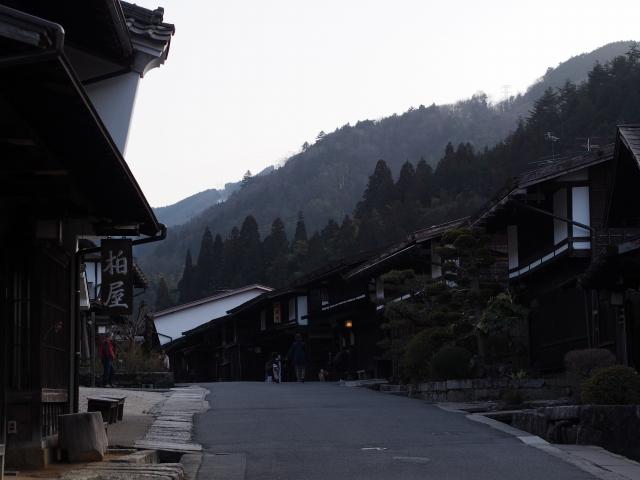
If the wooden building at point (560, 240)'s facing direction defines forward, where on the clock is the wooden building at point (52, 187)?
the wooden building at point (52, 187) is roughly at 11 o'clock from the wooden building at point (560, 240).

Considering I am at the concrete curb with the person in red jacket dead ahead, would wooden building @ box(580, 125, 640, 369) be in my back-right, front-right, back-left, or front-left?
front-right

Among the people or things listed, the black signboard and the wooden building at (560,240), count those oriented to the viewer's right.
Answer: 0

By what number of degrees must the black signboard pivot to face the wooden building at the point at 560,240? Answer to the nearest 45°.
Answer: approximately 135° to its left

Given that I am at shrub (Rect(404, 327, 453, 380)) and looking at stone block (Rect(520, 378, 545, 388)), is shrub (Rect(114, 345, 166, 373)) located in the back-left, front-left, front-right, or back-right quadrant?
back-right

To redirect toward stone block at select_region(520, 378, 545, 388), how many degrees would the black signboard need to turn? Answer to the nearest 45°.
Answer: approximately 135° to its left

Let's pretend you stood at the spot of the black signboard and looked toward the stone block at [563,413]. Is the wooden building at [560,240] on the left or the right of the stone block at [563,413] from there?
left

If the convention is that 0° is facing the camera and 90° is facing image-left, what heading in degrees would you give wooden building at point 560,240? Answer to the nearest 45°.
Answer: approximately 45°

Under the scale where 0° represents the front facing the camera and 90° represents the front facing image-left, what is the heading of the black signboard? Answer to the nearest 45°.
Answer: approximately 0°

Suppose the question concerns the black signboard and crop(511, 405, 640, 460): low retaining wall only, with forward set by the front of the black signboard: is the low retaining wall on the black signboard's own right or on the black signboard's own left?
on the black signboard's own left

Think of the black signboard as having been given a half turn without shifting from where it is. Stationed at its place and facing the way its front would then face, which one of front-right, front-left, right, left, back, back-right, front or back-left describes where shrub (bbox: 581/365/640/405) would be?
right

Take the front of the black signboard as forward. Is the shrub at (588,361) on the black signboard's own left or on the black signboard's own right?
on the black signboard's own left

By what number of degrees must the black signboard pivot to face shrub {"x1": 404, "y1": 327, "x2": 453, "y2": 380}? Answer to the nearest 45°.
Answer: approximately 135° to its left

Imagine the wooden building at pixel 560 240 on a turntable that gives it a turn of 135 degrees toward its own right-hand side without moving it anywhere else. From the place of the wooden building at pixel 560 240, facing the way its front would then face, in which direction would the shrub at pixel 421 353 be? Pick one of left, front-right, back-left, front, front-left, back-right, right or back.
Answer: left

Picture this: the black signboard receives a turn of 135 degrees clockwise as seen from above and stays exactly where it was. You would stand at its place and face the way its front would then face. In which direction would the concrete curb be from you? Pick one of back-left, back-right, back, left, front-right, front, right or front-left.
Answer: back-right

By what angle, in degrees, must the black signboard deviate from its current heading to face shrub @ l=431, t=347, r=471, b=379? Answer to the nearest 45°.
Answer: approximately 135° to its left

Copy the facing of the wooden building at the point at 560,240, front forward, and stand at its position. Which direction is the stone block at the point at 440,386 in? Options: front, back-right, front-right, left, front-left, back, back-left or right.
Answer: front

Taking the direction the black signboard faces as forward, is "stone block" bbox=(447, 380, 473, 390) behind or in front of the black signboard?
behind
